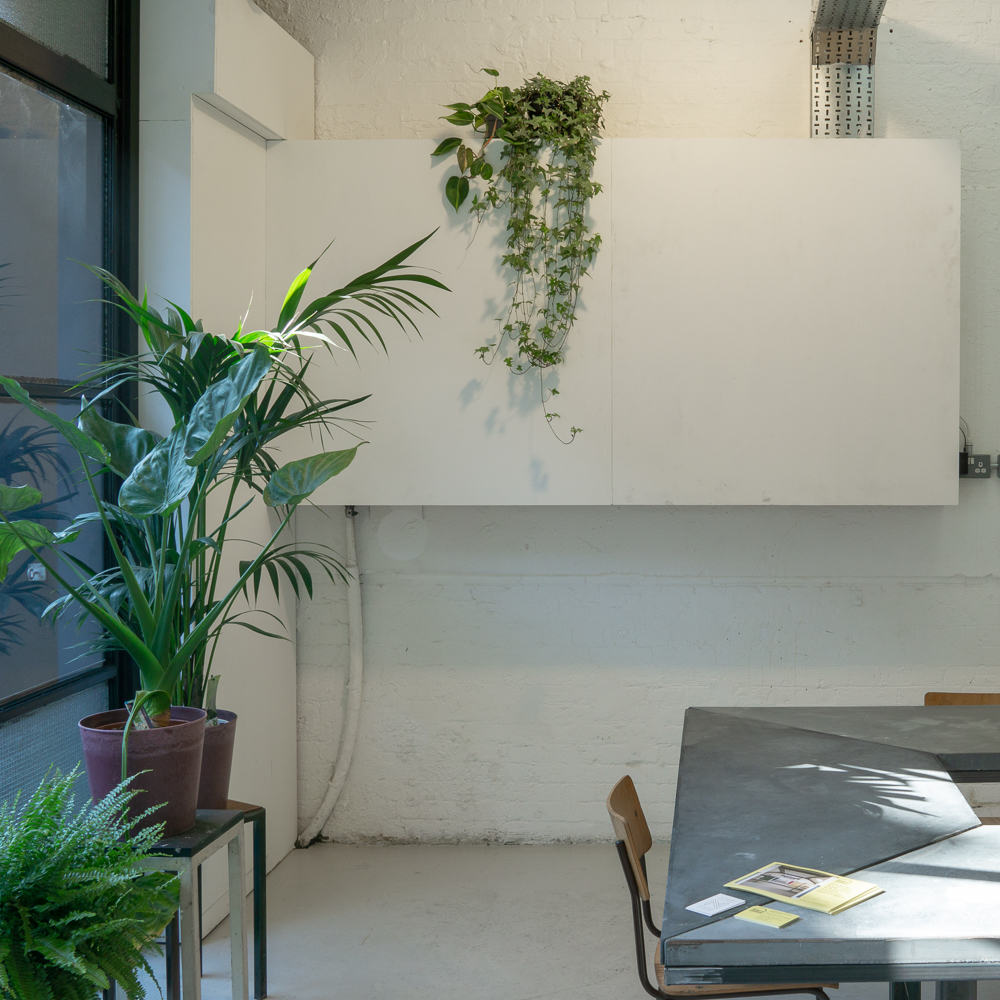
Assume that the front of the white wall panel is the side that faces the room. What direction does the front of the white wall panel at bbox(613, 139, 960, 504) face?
toward the camera

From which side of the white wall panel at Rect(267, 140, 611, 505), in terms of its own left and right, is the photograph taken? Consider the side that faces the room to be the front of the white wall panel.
front

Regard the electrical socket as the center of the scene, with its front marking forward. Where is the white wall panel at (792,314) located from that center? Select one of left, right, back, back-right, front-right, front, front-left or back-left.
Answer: front-right

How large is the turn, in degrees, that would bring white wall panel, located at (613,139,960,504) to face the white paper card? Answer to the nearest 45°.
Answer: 0° — it already faces it

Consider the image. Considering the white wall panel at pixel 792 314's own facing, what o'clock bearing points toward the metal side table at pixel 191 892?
The metal side table is roughly at 1 o'clock from the white wall panel.

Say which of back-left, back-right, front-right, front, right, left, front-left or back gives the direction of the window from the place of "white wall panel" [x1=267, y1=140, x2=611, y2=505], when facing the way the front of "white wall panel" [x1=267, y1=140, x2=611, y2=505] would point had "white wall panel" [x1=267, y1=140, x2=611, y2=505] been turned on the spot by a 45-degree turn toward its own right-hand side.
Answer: front

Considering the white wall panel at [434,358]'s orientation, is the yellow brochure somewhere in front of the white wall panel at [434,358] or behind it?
in front

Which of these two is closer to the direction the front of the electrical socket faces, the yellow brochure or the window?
the yellow brochure

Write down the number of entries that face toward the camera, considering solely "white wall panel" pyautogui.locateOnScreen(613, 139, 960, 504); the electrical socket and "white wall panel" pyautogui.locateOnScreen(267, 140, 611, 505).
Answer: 3

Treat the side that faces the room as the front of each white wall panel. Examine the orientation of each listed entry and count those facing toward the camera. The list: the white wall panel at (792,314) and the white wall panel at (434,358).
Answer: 2

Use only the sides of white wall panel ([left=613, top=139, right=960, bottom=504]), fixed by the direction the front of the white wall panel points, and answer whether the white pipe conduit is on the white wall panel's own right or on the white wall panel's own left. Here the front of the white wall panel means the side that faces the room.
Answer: on the white wall panel's own right

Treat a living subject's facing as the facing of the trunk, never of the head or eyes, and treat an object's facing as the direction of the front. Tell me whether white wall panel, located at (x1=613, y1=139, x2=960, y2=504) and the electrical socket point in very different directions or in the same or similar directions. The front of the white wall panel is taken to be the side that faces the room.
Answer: same or similar directions
